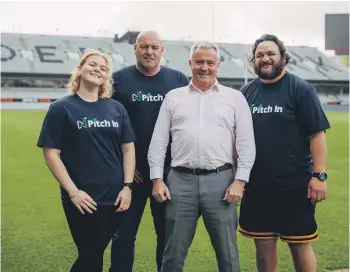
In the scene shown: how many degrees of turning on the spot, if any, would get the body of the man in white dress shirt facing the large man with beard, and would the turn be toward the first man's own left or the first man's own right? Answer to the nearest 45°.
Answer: approximately 135° to the first man's own left

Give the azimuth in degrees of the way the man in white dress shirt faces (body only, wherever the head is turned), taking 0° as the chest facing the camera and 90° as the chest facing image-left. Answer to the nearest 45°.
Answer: approximately 0°

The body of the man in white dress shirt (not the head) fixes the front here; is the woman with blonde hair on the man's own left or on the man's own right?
on the man's own right
